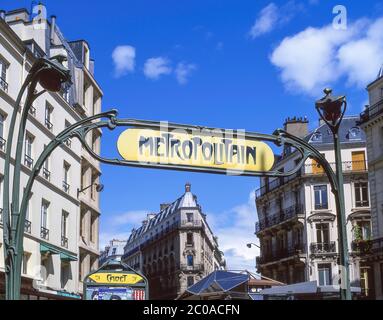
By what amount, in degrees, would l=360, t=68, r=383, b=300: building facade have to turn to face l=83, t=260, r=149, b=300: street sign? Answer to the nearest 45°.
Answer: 0° — it already faces it

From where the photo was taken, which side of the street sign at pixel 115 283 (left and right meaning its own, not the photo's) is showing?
front

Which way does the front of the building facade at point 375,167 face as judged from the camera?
facing the viewer and to the left of the viewer

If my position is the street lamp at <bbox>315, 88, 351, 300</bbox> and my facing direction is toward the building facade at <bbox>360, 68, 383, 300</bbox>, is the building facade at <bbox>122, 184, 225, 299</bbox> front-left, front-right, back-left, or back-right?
front-left

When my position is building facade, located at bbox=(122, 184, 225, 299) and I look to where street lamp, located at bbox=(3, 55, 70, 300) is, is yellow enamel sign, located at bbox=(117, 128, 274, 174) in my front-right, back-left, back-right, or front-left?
front-left

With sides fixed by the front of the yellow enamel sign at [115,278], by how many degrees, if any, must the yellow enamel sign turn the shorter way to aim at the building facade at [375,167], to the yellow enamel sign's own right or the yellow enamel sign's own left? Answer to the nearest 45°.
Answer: approximately 90° to the yellow enamel sign's own left

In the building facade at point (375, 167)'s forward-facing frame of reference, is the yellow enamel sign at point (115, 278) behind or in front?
in front

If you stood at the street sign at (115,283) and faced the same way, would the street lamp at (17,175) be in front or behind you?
in front

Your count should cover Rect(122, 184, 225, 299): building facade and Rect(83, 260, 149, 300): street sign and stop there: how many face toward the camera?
2

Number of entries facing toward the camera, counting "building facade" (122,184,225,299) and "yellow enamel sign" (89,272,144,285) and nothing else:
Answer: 2

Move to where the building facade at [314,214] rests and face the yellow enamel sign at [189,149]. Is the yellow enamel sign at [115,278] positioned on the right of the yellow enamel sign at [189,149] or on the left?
right
